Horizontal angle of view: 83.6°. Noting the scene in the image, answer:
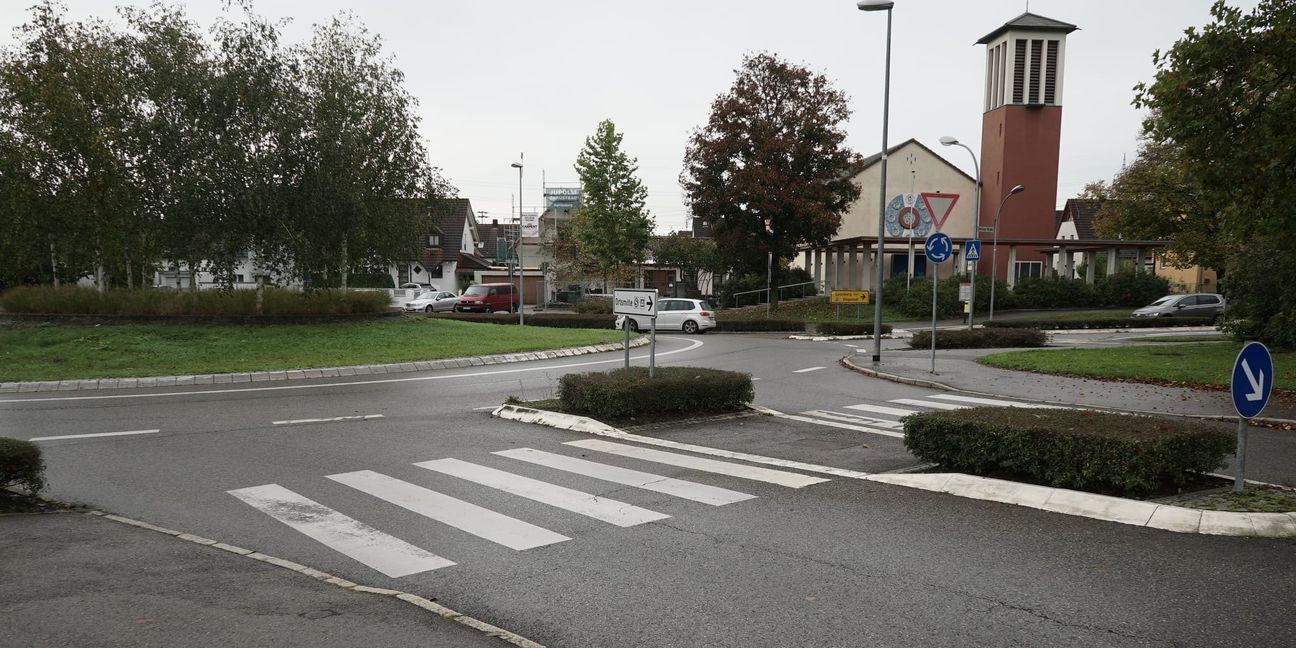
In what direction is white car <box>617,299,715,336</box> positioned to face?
to the viewer's left

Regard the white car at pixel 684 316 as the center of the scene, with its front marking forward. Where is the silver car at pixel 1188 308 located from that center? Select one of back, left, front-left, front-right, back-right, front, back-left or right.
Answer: back

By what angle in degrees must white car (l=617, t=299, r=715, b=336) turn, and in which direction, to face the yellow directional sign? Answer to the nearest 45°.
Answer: approximately 180°

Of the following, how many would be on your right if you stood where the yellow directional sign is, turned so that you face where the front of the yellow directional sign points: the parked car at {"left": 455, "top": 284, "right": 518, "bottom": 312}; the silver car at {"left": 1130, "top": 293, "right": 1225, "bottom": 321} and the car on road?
2

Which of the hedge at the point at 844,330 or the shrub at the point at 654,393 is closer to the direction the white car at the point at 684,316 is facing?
the shrub

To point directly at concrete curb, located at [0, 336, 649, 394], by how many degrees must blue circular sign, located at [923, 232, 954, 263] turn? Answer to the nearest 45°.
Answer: approximately 45° to its right

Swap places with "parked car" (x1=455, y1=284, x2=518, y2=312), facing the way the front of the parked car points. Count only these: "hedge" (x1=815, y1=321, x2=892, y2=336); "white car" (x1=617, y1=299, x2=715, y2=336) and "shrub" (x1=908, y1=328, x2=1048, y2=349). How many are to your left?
3

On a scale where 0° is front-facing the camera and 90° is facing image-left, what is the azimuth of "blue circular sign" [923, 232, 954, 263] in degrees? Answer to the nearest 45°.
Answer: approximately 0°

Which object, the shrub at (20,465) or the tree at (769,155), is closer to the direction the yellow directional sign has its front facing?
the shrub

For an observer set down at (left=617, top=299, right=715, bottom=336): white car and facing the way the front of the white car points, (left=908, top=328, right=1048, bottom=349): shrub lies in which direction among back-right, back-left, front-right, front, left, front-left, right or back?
back-left

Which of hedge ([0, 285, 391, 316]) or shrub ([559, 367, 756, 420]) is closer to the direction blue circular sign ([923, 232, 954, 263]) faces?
the shrub
